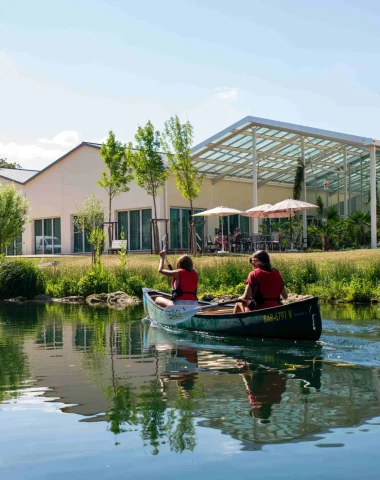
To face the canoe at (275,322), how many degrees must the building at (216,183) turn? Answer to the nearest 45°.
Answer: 0° — it already faces it

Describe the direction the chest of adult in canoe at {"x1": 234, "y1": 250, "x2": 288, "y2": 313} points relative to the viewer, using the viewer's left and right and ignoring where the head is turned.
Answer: facing away from the viewer and to the left of the viewer

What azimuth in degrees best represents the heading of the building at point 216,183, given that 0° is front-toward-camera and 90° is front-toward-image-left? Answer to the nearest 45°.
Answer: approximately 0°

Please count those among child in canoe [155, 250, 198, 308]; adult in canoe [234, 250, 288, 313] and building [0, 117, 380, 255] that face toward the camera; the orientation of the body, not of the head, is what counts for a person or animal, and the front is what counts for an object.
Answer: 1

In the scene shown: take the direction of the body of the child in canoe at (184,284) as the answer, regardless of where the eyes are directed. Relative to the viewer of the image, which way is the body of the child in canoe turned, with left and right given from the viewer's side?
facing away from the viewer and to the left of the viewer

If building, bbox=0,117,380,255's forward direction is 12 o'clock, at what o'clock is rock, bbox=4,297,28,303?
The rock is roughly at 1 o'clock from the building.

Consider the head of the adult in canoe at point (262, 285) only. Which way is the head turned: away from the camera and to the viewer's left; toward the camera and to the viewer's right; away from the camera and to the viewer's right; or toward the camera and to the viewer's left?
away from the camera and to the viewer's left

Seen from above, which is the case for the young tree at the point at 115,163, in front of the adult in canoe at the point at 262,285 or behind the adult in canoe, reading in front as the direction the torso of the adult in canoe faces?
in front

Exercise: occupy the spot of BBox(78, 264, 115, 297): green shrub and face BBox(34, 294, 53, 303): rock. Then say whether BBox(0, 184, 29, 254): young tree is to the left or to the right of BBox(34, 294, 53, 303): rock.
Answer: right
